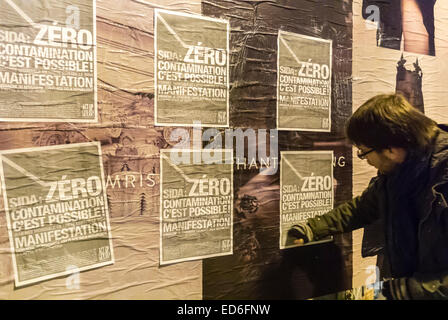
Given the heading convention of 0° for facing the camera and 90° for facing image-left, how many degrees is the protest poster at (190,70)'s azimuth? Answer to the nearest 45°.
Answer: approximately 315°

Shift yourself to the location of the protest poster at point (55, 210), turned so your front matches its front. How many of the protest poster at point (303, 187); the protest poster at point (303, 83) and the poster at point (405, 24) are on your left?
3

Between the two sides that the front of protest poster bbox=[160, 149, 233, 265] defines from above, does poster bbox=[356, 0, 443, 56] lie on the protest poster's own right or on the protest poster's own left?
on the protest poster's own left

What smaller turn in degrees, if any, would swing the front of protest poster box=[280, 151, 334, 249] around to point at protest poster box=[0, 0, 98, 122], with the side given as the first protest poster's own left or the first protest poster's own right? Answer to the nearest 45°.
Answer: approximately 90° to the first protest poster's own right

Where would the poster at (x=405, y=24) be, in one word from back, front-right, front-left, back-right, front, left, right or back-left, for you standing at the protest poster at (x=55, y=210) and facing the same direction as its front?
left

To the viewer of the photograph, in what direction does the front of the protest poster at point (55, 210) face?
facing the viewer

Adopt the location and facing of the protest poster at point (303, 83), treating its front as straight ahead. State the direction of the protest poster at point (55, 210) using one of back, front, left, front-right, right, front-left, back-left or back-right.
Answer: right
